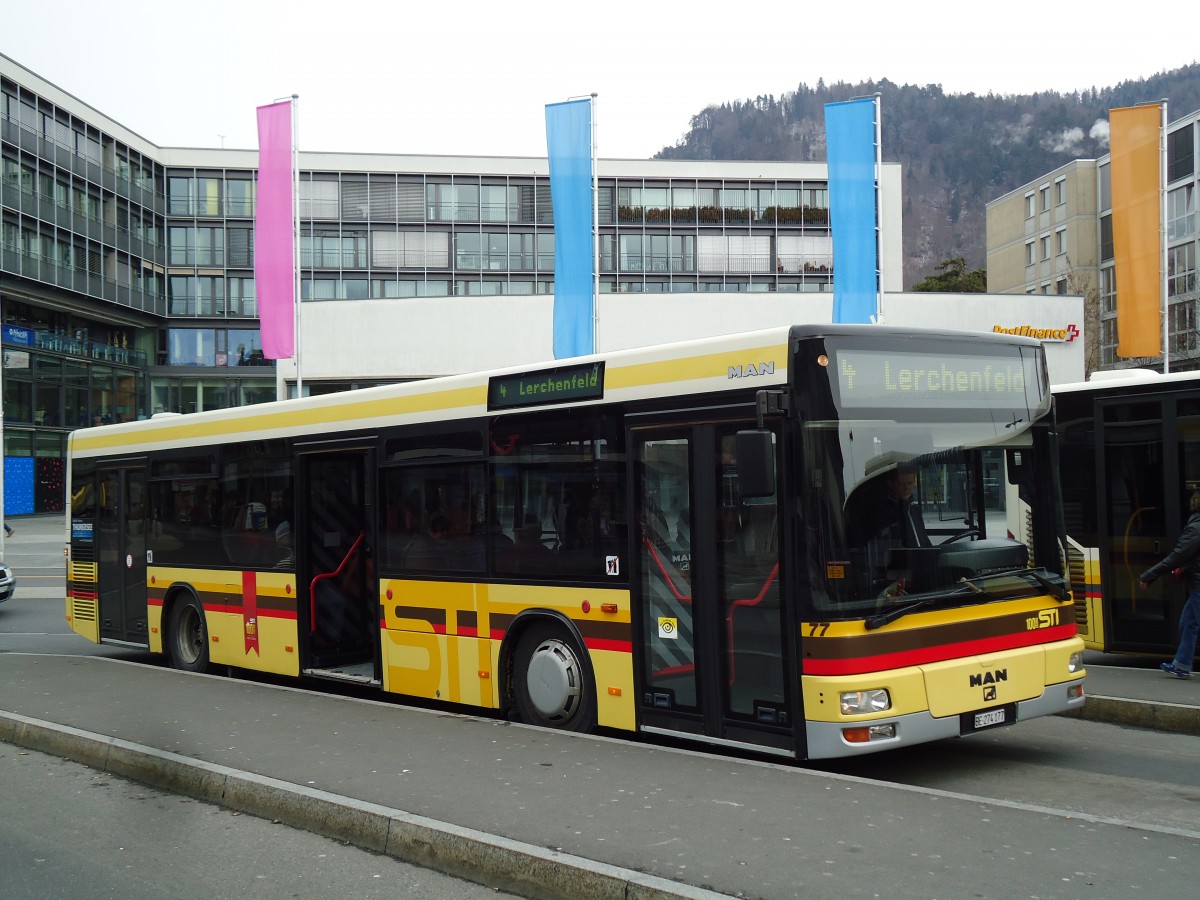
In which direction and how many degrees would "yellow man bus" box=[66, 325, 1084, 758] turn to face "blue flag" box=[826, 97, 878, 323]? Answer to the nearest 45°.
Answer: approximately 135° to its left

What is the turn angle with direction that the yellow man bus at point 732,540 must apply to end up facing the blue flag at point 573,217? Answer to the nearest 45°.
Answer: approximately 135° to its left

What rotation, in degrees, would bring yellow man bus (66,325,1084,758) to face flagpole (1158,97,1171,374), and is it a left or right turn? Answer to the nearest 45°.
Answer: approximately 90° to its left

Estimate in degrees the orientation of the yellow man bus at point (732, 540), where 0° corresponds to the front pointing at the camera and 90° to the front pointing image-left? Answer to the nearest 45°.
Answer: approximately 315°

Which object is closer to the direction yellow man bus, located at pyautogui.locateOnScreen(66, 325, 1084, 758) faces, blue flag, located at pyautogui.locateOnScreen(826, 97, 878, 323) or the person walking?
the person walking

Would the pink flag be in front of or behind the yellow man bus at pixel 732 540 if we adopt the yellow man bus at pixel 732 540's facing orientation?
behind

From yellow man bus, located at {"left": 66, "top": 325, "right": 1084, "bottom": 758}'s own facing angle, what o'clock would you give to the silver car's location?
The silver car is roughly at 6 o'clock from the yellow man bus.

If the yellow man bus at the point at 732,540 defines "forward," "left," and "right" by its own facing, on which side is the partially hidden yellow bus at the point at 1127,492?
on its left
